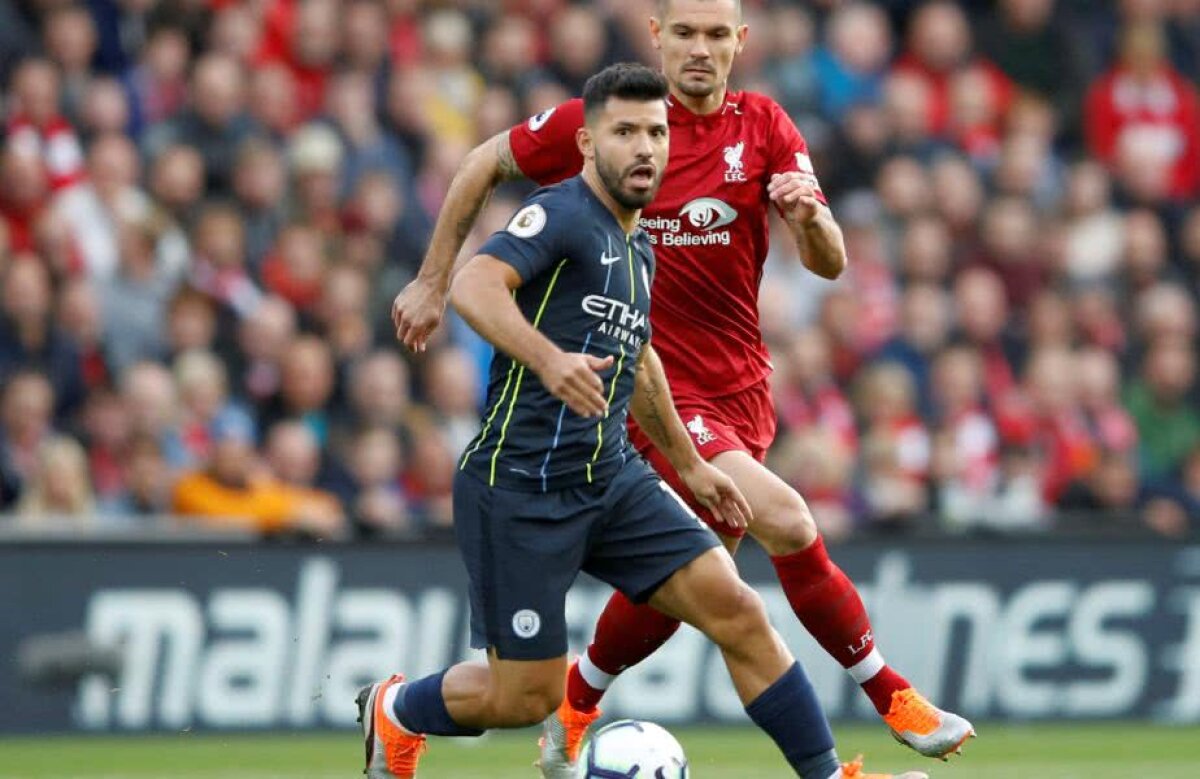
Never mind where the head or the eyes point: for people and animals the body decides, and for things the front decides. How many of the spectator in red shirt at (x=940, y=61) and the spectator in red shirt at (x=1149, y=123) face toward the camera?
2

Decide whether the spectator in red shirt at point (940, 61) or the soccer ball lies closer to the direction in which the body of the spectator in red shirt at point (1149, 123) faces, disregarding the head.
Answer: the soccer ball

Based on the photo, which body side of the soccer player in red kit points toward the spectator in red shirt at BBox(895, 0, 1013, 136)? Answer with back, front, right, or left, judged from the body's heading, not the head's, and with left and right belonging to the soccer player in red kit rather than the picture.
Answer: back

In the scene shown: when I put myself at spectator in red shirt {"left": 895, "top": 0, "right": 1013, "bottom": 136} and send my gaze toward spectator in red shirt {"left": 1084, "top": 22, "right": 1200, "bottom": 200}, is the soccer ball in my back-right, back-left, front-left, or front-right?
back-right

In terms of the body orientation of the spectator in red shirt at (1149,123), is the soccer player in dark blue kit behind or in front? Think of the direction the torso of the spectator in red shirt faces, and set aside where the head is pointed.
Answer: in front

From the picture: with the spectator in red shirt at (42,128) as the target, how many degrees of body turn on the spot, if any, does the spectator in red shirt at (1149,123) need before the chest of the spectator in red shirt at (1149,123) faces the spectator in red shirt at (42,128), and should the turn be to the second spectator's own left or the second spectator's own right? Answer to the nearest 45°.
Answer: approximately 45° to the second spectator's own right

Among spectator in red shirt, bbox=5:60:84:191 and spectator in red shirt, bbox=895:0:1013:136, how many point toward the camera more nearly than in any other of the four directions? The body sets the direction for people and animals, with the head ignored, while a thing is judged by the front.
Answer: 2

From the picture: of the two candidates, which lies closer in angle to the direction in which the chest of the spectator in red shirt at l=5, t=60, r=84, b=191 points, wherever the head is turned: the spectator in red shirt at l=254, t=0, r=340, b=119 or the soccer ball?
the soccer ball
